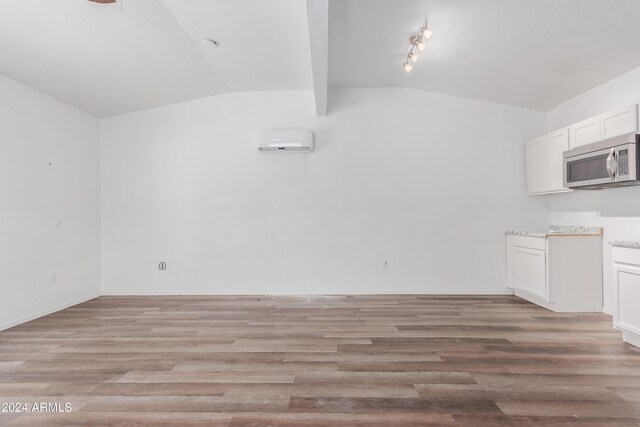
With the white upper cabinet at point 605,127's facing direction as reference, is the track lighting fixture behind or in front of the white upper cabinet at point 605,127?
in front

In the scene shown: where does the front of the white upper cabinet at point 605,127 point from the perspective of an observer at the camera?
facing the viewer and to the left of the viewer

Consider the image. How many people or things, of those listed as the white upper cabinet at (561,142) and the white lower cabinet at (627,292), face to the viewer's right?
0
